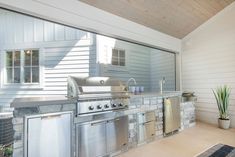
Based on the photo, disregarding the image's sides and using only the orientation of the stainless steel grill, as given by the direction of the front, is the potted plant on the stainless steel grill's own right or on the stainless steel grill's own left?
on the stainless steel grill's own left

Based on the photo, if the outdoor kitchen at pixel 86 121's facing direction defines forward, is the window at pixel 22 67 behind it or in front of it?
behind

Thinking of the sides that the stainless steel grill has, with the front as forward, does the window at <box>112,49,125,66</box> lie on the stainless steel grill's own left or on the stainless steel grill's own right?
on the stainless steel grill's own left

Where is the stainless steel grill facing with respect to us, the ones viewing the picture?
facing the viewer and to the right of the viewer

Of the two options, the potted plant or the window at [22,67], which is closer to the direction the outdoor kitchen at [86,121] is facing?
the potted plant

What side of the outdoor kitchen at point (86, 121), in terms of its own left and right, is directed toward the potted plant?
left

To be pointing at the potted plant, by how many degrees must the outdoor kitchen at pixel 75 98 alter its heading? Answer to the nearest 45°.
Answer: approximately 45° to its left

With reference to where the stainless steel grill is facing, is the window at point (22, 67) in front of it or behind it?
behind
